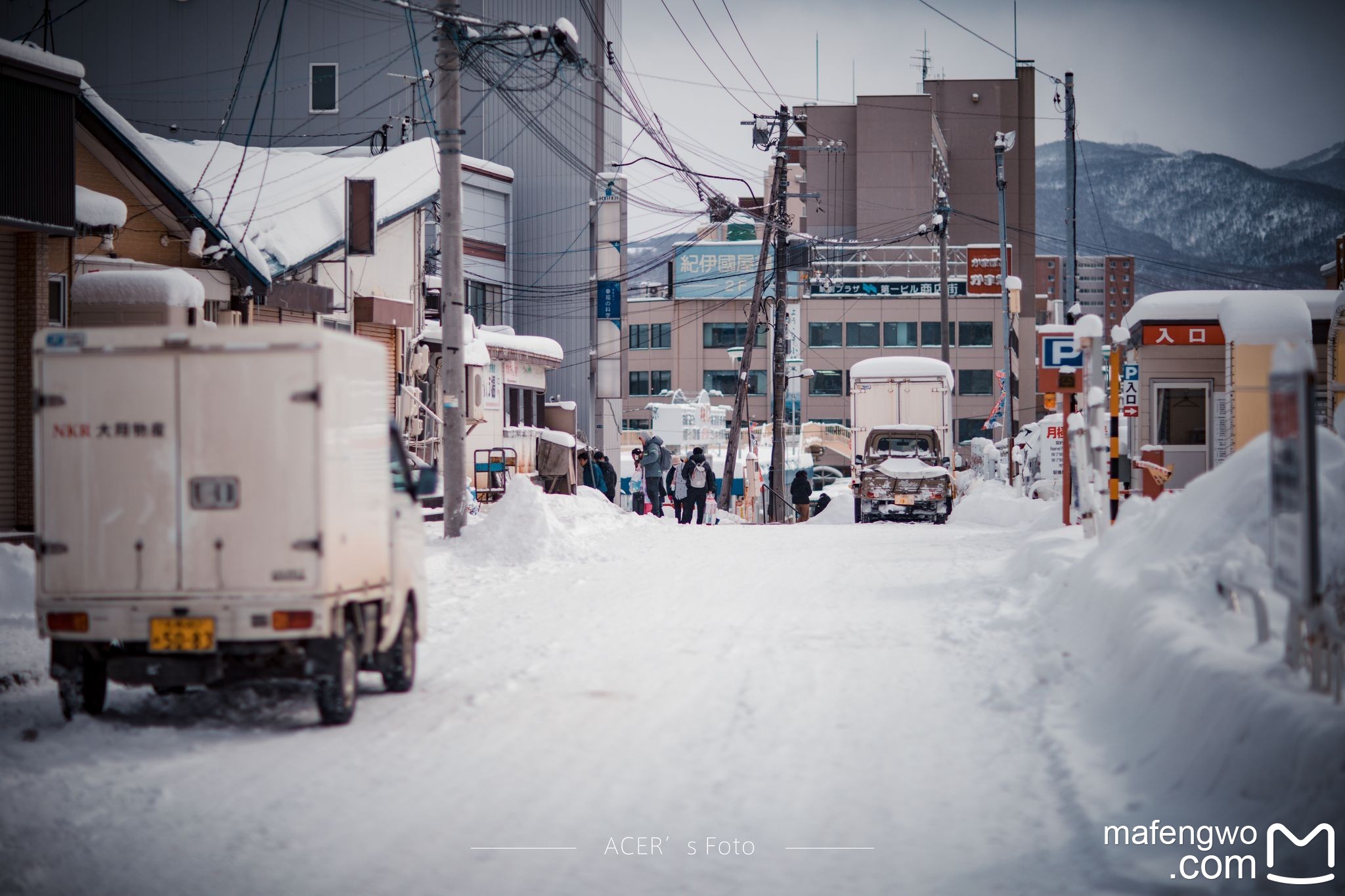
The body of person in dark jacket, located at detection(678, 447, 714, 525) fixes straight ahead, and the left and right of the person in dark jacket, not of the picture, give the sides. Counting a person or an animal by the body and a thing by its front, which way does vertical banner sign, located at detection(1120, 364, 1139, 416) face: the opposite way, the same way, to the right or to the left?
the opposite way

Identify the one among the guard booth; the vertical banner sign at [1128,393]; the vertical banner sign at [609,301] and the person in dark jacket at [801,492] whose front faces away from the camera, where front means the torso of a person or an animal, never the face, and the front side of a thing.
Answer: the person in dark jacket

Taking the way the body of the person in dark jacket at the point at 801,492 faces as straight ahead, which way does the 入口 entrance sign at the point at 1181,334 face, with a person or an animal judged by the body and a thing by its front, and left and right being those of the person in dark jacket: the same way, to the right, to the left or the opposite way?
the opposite way

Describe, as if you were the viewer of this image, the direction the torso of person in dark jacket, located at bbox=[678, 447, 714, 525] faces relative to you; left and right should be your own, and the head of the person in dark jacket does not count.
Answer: facing away from the viewer

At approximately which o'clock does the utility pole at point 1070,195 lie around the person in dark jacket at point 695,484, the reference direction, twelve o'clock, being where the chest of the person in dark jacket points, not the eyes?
The utility pole is roughly at 2 o'clock from the person in dark jacket.

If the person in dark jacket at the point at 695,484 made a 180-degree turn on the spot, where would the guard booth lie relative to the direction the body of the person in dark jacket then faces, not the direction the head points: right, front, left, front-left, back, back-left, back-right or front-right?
left

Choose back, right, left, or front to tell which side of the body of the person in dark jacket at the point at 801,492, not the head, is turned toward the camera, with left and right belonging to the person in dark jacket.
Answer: back

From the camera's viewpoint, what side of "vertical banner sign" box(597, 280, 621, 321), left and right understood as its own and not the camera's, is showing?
front

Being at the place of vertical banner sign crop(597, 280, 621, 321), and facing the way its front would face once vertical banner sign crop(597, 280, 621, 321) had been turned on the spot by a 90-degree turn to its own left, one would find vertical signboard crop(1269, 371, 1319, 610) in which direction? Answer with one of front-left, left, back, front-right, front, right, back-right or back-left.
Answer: right

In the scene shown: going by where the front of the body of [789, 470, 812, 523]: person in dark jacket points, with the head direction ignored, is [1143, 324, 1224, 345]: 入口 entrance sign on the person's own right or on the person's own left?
on the person's own right

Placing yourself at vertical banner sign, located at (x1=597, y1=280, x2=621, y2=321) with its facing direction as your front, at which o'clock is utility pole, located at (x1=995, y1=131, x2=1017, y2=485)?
The utility pole is roughly at 9 o'clock from the vertical banner sign.

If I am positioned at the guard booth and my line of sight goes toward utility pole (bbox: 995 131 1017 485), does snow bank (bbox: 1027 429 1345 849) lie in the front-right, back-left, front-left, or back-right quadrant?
back-left

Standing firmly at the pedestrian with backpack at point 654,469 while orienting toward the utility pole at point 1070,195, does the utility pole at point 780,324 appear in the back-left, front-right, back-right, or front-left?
front-left

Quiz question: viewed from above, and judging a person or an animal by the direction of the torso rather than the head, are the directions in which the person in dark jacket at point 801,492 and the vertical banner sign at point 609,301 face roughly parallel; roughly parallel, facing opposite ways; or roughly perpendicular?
roughly parallel, facing opposite ways
